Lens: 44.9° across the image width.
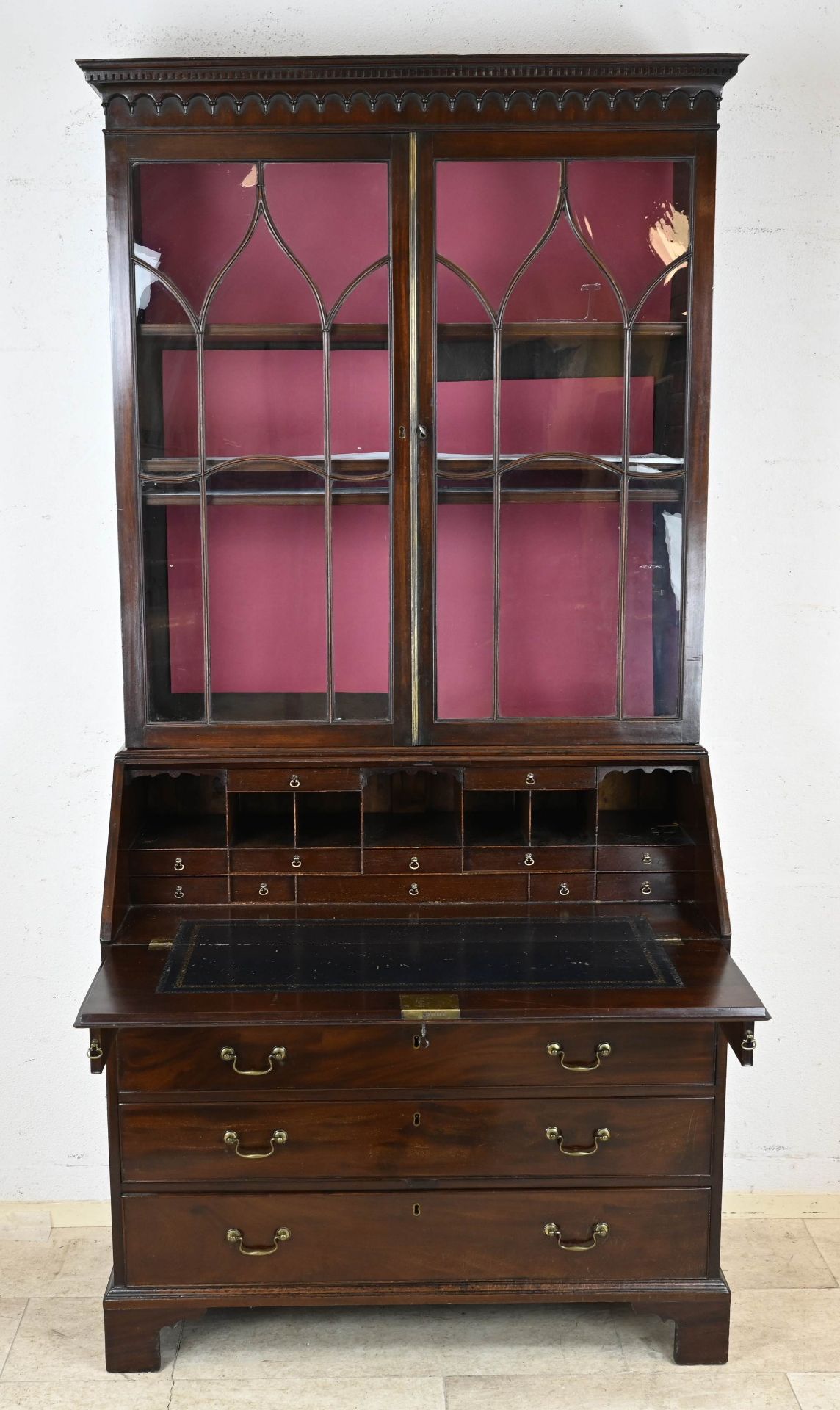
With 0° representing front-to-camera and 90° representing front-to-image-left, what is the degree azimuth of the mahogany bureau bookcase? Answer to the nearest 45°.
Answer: approximately 0°
